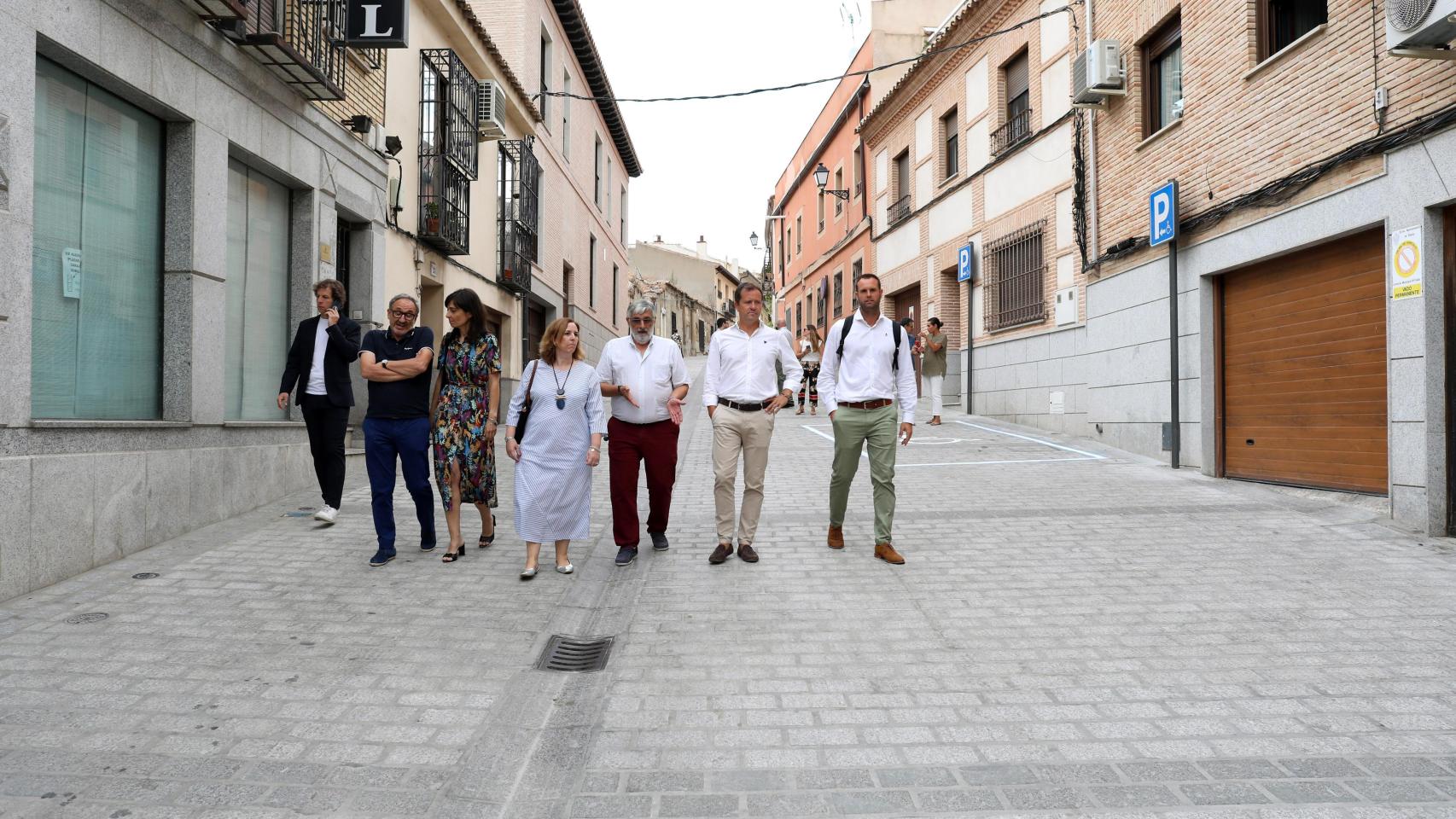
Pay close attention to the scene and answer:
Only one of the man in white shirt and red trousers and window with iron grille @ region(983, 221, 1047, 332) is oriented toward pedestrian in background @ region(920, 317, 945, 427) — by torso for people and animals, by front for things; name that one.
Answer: the window with iron grille

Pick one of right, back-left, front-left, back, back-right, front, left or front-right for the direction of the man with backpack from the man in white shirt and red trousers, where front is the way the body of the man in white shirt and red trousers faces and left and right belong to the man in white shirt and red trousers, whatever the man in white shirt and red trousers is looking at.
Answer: left

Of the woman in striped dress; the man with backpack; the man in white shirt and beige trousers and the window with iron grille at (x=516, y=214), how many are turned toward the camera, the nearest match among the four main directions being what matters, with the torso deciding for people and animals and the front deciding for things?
3

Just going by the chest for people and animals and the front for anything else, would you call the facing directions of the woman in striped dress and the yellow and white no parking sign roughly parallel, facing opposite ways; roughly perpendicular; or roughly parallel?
roughly perpendicular

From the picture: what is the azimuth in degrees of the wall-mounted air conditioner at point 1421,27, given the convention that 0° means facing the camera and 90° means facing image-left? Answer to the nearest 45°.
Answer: approximately 45°

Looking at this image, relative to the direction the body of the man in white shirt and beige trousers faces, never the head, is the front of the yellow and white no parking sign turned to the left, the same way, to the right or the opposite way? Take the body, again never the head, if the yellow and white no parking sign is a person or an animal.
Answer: to the right

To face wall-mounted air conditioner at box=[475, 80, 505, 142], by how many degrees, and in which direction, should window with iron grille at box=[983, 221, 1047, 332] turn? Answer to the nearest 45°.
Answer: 0° — it already faces it

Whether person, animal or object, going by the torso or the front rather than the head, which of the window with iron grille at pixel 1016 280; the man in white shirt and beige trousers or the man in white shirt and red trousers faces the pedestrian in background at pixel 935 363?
the window with iron grille

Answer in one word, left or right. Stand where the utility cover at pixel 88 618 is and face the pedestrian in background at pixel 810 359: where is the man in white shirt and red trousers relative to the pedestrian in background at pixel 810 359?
right

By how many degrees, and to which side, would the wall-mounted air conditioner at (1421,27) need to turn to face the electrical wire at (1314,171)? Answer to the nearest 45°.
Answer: approximately 90° to its right

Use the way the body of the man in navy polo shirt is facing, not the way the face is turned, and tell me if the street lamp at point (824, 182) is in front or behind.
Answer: behind
